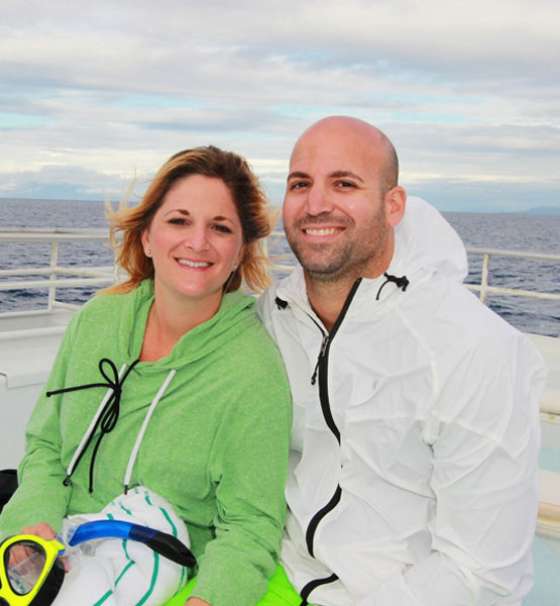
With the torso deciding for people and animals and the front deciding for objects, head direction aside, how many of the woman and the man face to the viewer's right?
0

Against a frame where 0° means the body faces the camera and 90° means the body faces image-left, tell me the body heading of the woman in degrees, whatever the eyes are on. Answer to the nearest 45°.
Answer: approximately 45°

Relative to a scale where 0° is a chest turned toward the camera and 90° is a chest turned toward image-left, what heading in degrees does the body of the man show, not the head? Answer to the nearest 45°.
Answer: approximately 45°
